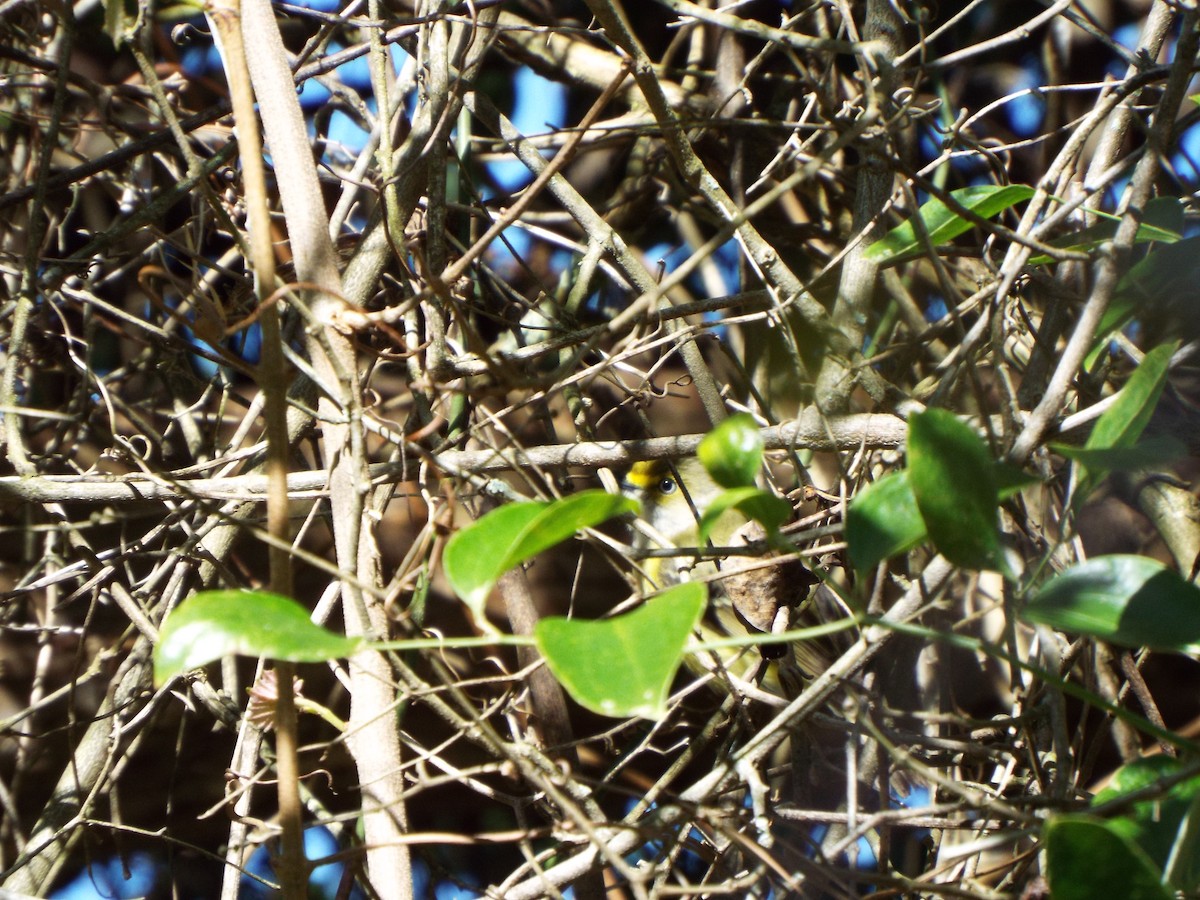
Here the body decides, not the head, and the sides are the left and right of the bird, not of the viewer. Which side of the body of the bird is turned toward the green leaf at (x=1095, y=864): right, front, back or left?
left

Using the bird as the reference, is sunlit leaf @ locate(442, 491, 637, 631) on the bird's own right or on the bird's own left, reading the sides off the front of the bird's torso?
on the bird's own left

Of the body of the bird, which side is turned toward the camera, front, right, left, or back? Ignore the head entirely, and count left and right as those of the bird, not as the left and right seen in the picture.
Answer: left
